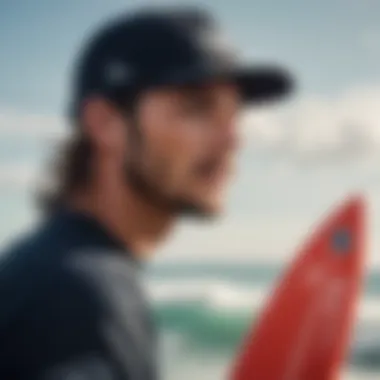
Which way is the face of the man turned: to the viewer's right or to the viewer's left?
to the viewer's right

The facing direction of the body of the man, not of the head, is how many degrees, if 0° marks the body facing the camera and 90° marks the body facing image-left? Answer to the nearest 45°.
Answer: approximately 270°
